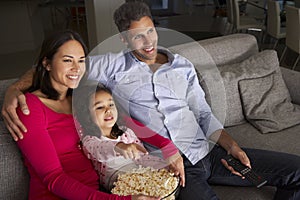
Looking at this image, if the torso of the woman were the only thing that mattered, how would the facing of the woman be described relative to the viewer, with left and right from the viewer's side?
facing the viewer and to the right of the viewer

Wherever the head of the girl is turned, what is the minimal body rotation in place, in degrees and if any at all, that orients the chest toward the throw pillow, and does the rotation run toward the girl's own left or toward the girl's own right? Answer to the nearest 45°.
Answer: approximately 90° to the girl's own left

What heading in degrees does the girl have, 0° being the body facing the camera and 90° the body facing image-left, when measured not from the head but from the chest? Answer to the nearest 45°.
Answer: approximately 315°

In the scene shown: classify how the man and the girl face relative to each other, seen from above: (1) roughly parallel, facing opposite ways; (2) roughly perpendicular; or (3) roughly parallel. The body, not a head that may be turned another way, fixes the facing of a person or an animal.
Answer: roughly parallel

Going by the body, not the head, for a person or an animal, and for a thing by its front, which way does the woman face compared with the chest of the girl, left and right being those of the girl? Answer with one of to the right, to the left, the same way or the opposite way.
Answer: the same way

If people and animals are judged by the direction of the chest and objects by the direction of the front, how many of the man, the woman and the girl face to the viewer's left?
0

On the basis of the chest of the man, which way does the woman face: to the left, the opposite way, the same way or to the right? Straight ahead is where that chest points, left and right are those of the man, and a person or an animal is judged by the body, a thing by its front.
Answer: the same way

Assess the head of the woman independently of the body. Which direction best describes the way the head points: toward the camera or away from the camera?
toward the camera

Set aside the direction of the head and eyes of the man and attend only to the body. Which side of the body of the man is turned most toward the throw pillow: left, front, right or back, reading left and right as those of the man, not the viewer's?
left
